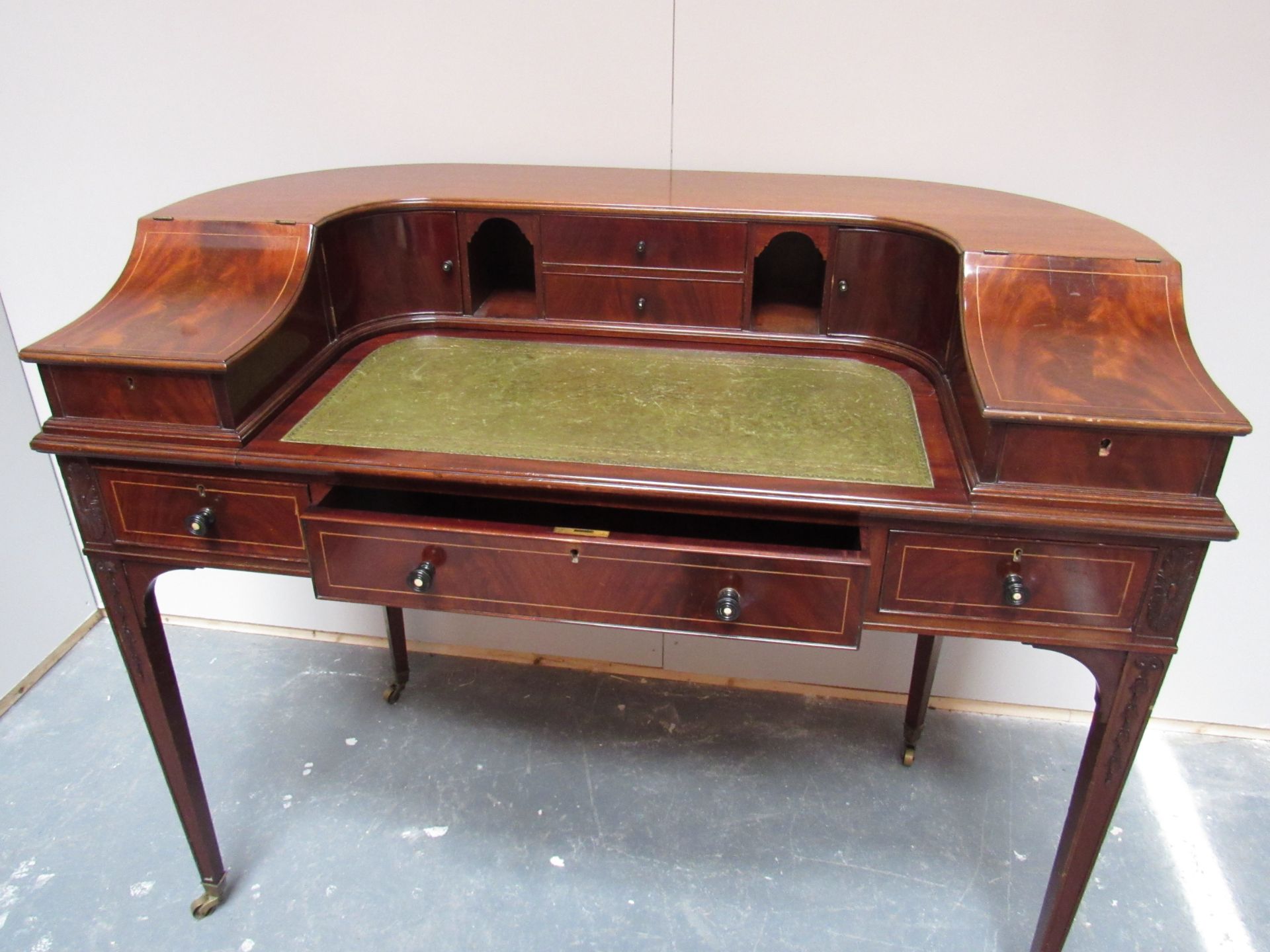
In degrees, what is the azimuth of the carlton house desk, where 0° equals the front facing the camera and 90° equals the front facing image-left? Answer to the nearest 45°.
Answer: approximately 0°
